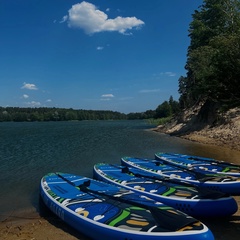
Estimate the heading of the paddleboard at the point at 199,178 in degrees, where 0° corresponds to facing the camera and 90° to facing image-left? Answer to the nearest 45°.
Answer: approximately 135°

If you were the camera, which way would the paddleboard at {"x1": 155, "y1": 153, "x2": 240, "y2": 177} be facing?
facing away from the viewer and to the left of the viewer

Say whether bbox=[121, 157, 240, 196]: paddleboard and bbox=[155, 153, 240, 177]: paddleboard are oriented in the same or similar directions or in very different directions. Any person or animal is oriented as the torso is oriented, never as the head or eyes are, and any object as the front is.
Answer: same or similar directions

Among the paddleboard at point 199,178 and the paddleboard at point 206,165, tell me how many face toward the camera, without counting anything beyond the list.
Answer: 0
